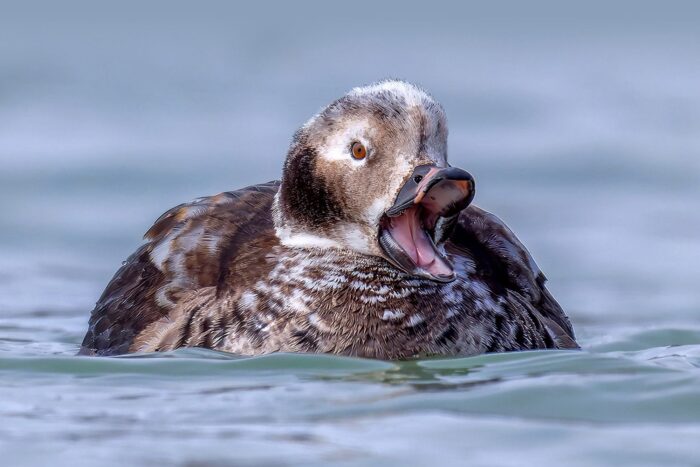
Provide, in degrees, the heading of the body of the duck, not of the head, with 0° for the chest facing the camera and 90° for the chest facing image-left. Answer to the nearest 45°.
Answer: approximately 315°
